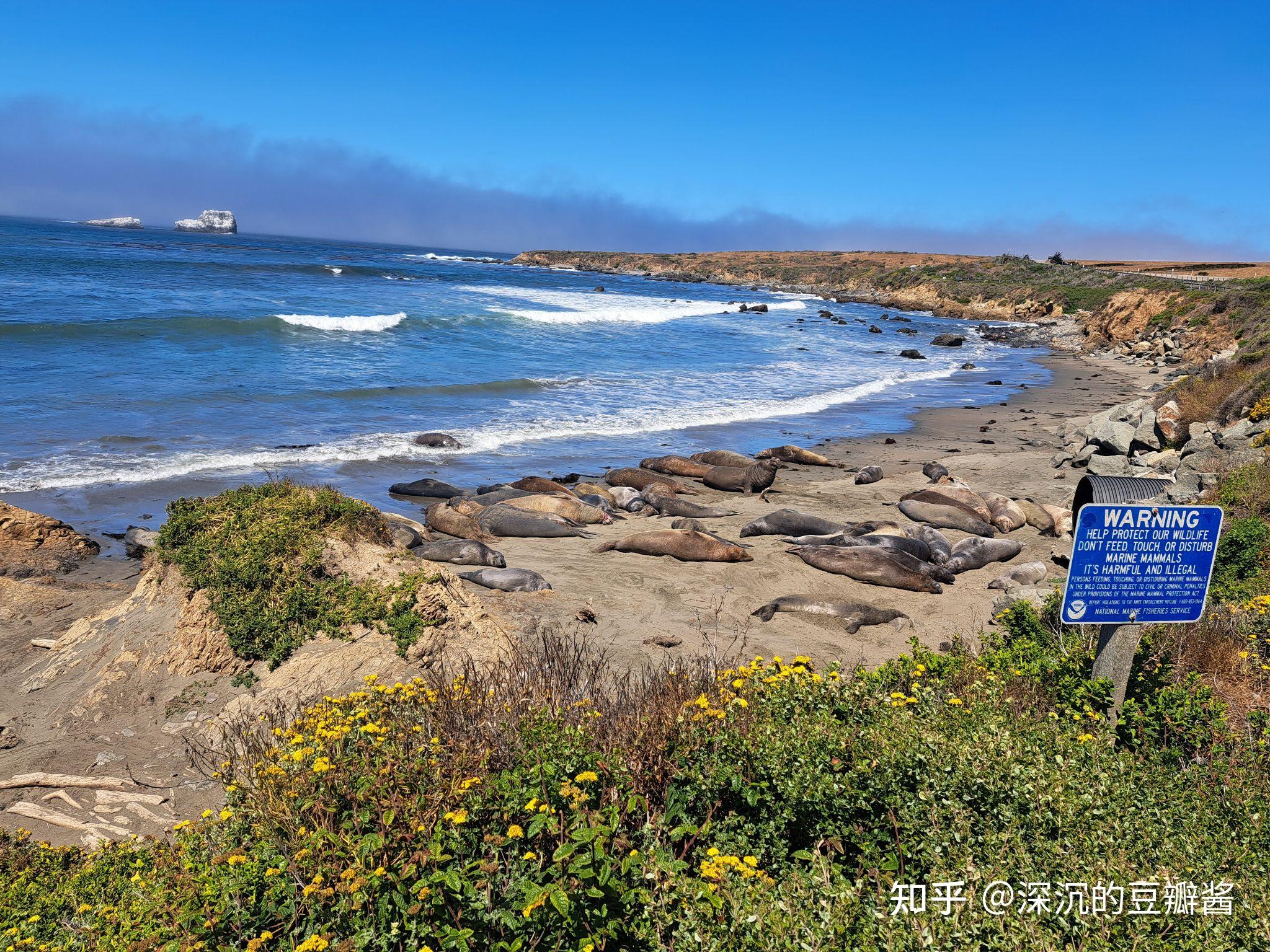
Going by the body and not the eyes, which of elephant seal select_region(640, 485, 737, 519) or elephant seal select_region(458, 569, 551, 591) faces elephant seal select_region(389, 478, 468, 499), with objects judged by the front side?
elephant seal select_region(640, 485, 737, 519)

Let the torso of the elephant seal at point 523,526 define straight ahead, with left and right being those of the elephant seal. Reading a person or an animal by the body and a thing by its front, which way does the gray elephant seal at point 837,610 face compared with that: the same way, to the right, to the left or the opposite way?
the opposite way

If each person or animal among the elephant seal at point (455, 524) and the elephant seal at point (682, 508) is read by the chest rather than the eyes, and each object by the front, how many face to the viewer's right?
0

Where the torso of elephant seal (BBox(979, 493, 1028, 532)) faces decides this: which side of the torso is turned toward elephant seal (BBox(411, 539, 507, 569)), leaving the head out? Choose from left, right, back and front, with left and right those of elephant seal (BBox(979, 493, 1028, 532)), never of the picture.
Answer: right

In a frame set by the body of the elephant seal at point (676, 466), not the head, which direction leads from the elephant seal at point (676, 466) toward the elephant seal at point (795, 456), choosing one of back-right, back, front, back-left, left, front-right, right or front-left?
back-right

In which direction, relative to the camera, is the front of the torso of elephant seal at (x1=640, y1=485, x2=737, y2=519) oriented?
to the viewer's left

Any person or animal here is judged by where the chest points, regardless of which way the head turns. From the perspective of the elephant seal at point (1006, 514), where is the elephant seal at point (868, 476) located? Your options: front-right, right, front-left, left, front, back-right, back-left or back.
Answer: back
